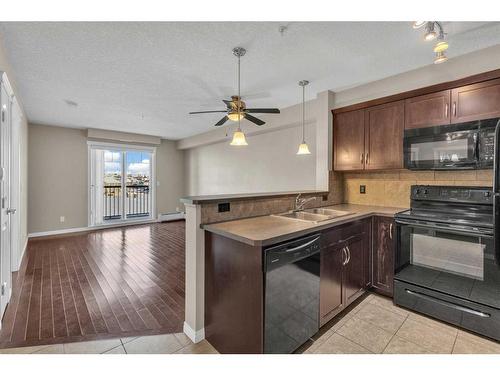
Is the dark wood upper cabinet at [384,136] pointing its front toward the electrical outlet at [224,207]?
yes

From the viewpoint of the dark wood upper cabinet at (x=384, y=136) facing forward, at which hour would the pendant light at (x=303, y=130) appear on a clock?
The pendant light is roughly at 1 o'clock from the dark wood upper cabinet.

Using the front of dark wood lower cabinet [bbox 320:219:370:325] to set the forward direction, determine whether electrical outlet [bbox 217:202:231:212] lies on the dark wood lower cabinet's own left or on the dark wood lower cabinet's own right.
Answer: on the dark wood lower cabinet's own right

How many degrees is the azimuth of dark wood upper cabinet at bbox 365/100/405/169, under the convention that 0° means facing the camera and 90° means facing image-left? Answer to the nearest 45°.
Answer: approximately 45°

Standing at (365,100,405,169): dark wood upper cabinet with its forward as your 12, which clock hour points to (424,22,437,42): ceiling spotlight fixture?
The ceiling spotlight fixture is roughly at 10 o'clock from the dark wood upper cabinet.

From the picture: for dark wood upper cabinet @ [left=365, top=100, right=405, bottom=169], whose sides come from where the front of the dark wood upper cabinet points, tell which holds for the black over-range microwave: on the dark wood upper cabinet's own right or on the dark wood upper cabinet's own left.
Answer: on the dark wood upper cabinet's own left

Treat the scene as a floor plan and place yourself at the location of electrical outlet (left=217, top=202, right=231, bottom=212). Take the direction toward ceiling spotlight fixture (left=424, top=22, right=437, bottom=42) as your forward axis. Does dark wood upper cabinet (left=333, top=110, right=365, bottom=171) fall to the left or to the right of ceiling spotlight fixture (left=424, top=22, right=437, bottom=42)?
left

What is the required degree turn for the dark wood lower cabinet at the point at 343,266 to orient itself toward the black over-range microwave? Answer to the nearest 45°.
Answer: approximately 90° to its left

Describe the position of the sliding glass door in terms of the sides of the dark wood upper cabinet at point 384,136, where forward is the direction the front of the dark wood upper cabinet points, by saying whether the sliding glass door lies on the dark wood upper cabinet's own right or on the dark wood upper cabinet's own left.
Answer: on the dark wood upper cabinet's own right
